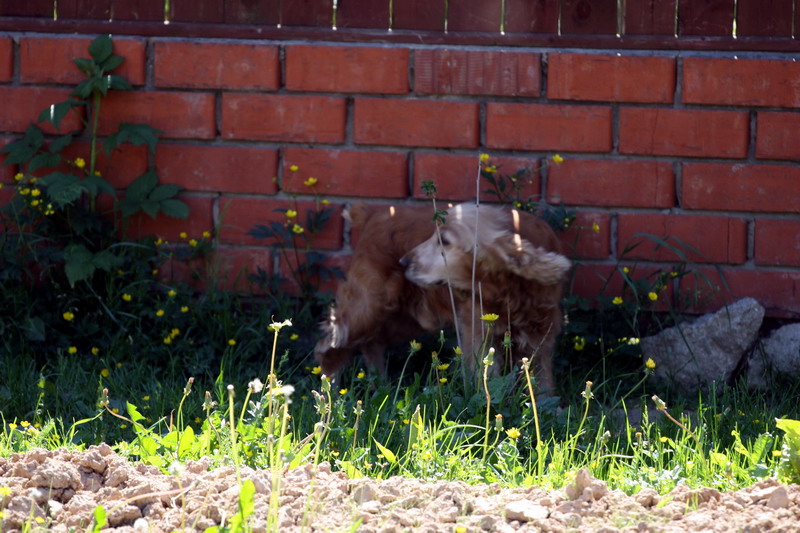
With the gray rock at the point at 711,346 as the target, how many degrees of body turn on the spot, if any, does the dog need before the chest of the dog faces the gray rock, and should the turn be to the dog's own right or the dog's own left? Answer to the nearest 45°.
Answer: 0° — it already faces it

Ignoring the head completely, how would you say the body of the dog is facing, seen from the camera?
to the viewer's right

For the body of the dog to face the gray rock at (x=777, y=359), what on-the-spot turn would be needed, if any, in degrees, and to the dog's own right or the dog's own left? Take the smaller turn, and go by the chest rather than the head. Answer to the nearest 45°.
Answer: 0° — it already faces it
